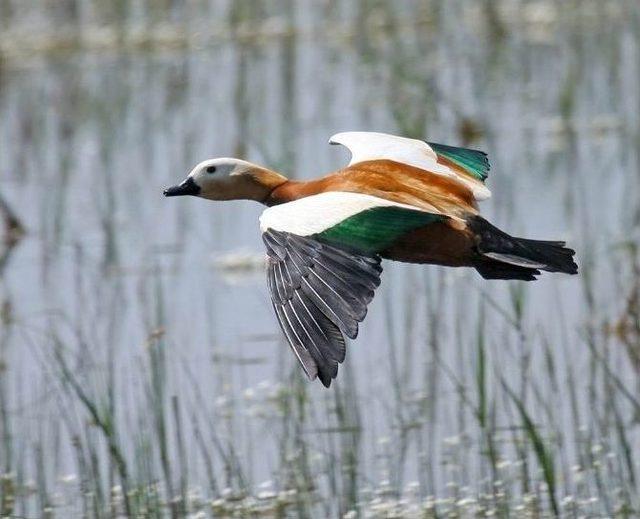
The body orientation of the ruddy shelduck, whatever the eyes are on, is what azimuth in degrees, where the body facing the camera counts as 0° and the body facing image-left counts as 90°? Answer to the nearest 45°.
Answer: approximately 90°
